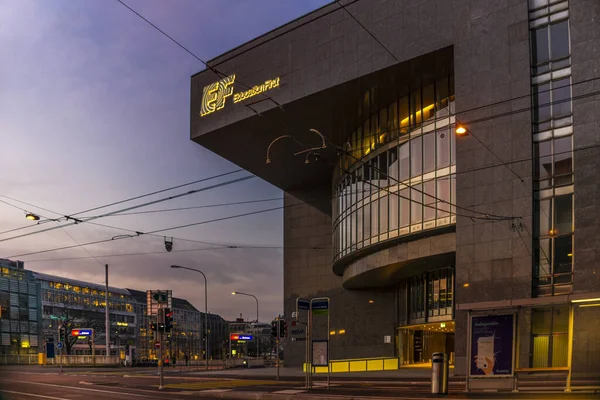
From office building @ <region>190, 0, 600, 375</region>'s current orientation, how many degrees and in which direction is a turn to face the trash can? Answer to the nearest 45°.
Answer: approximately 45° to its left

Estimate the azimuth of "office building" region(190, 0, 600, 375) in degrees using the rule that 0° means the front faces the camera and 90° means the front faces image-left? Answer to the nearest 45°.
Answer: approximately 45°
